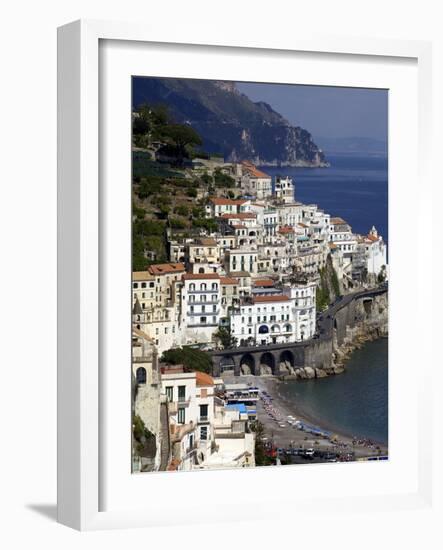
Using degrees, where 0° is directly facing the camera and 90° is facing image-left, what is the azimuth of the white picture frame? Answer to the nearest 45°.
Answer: approximately 315°
